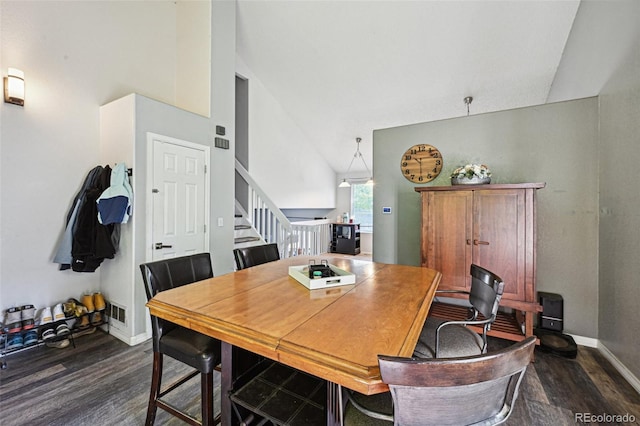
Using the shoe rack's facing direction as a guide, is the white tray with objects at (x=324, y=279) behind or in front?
in front

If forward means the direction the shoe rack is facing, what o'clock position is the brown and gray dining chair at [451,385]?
The brown and gray dining chair is roughly at 1 o'clock from the shoe rack.

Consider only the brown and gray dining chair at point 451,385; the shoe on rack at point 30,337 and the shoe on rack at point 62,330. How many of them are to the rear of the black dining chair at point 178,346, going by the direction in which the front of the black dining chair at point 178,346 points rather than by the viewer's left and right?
2

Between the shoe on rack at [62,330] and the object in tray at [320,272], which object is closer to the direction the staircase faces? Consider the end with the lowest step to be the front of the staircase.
the object in tray

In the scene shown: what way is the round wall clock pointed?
toward the camera

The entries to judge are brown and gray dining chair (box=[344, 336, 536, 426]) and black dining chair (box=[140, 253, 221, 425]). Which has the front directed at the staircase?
brown and gray dining chair (box=[344, 336, 536, 426])

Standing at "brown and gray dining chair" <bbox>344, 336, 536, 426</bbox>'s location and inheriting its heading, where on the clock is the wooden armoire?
The wooden armoire is roughly at 2 o'clock from the brown and gray dining chair.

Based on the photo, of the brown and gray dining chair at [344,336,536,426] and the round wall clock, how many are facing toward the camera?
1

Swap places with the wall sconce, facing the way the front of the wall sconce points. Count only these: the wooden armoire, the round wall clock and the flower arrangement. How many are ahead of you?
3

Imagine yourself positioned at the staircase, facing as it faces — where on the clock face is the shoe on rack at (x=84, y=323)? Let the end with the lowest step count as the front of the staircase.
The shoe on rack is roughly at 3 o'clock from the staircase.

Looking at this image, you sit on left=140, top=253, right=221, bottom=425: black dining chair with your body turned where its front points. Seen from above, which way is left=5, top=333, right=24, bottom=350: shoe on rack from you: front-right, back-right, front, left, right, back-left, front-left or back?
back

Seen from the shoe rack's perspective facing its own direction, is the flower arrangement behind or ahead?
ahead

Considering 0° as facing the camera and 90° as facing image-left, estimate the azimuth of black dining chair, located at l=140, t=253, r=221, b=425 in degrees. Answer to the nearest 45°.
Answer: approximately 315°

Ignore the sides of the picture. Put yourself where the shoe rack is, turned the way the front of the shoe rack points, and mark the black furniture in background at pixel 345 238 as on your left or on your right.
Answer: on your left

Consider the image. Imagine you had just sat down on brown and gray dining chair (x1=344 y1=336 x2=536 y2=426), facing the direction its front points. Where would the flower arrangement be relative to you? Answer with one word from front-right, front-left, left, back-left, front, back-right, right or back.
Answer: front-right

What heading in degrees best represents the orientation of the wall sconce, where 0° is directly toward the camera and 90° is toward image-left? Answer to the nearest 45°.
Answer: approximately 315°
